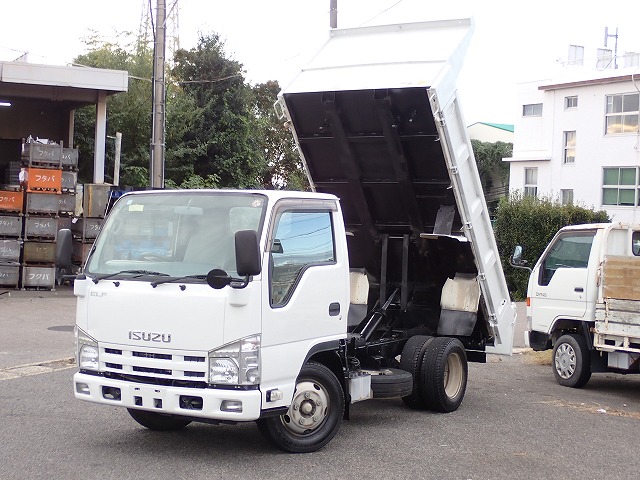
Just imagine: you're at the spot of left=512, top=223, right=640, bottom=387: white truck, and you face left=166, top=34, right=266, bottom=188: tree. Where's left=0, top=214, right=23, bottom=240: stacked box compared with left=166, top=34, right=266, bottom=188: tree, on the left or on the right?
left

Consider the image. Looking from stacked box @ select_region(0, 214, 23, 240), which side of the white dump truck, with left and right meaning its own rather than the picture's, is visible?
right

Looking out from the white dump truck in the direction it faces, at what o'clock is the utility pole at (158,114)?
The utility pole is roughly at 4 o'clock from the white dump truck.

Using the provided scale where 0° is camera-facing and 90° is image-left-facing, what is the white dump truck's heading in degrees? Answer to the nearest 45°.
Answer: approximately 45°

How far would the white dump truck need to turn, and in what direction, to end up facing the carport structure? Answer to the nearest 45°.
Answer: approximately 90° to its right

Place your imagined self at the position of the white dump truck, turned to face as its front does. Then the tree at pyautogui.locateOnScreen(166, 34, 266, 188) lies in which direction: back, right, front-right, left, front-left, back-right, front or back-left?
back-right

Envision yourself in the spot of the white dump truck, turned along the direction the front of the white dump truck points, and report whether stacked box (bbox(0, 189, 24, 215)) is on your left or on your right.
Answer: on your right

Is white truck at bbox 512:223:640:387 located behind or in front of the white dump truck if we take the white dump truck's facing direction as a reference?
behind

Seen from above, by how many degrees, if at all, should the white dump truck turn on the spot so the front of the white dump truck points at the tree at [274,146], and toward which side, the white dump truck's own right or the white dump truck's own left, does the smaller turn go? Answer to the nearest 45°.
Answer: approximately 135° to the white dump truck's own right

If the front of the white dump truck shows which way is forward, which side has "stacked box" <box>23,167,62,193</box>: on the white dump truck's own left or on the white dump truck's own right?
on the white dump truck's own right
